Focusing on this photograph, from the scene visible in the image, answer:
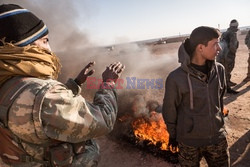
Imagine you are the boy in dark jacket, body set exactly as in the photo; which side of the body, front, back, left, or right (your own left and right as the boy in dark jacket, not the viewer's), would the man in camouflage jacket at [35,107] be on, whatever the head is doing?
right

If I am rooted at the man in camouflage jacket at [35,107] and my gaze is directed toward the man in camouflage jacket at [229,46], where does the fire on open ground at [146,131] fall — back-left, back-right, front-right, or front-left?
front-left

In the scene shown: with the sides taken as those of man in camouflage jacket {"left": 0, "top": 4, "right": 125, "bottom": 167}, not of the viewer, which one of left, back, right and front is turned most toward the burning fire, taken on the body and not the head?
front

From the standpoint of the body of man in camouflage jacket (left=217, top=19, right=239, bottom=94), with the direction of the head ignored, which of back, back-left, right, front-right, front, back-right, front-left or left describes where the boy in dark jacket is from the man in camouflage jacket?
right

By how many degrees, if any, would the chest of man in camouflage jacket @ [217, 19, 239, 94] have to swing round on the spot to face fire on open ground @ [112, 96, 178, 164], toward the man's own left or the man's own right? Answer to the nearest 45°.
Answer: approximately 90° to the man's own right

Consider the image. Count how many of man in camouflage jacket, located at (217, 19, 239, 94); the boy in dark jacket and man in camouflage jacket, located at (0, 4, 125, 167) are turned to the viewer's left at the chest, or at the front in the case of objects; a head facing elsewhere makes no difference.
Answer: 0

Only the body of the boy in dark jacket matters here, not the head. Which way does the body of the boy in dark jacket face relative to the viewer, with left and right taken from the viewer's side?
facing the viewer and to the right of the viewer

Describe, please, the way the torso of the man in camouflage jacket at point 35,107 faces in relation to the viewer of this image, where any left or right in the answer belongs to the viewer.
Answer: facing away from the viewer and to the right of the viewer

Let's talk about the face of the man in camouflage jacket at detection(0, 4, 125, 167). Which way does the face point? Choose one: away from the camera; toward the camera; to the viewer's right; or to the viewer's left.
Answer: to the viewer's right

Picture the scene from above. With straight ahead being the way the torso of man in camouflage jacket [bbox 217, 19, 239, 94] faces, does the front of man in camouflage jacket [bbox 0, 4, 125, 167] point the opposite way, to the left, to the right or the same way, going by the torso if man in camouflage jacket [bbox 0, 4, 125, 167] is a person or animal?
to the left

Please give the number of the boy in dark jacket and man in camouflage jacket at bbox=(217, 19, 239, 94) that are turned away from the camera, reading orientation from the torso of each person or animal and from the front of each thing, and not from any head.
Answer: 0

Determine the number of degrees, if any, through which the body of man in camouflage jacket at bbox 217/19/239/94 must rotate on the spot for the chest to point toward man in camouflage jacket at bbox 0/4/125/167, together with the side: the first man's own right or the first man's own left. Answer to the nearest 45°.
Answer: approximately 90° to the first man's own right
